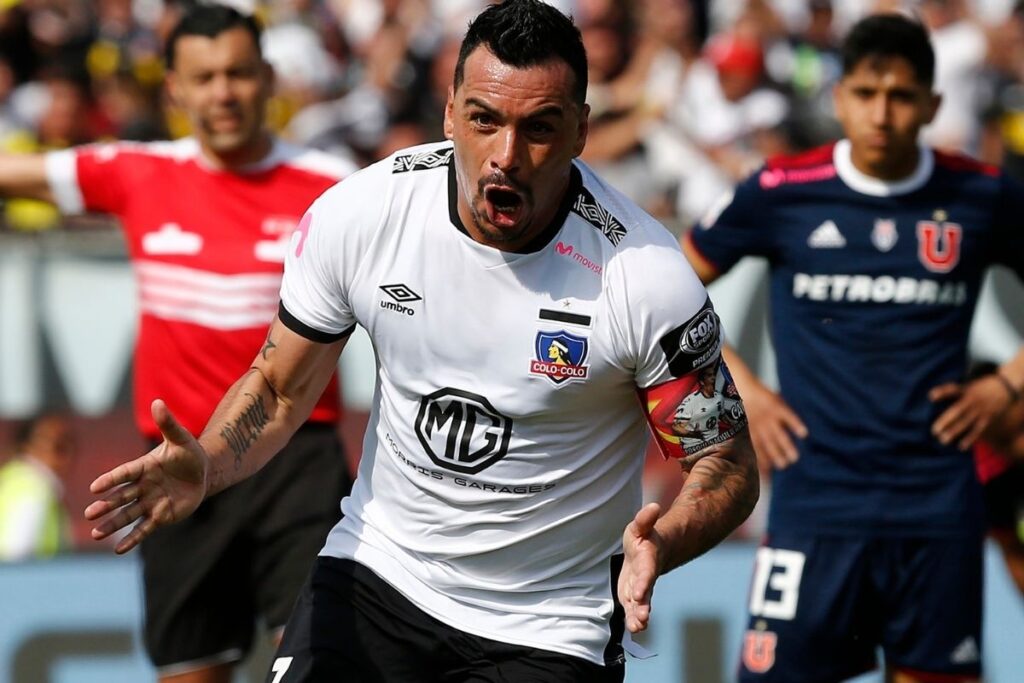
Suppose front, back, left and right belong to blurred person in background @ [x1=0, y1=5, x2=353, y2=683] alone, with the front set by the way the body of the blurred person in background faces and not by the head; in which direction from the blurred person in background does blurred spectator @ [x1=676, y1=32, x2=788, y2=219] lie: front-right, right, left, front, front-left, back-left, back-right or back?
back-left

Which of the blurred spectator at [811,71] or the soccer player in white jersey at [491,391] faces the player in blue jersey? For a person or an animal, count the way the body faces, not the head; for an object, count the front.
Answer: the blurred spectator

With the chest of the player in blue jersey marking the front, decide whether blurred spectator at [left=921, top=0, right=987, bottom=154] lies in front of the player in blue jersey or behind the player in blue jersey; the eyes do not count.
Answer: behind

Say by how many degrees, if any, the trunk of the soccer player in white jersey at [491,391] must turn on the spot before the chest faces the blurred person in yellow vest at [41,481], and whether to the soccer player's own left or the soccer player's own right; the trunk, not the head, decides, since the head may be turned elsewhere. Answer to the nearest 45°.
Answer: approximately 135° to the soccer player's own right

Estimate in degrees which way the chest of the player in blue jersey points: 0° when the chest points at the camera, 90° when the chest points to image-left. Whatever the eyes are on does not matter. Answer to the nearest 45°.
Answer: approximately 0°
